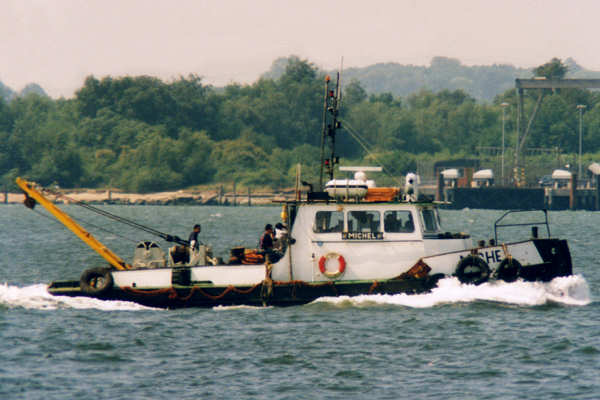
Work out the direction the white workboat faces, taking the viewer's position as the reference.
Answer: facing to the right of the viewer
